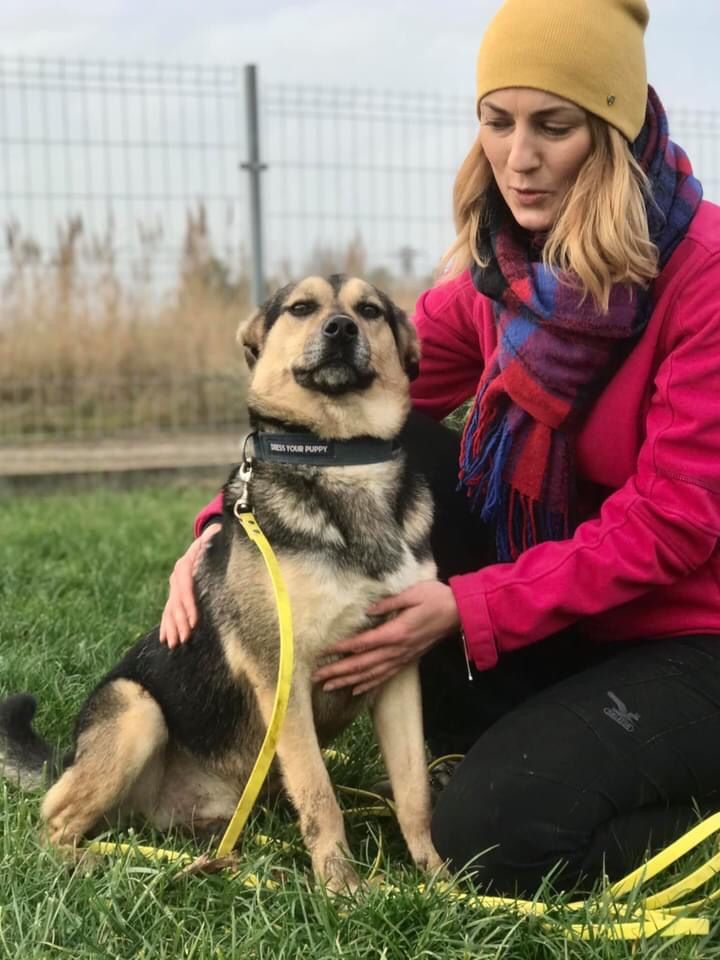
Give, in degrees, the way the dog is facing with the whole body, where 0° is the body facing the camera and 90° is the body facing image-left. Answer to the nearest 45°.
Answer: approximately 315°

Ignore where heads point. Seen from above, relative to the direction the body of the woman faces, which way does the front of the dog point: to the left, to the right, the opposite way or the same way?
to the left

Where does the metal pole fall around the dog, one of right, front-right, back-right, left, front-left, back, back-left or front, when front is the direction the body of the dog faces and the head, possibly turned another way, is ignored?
back-left

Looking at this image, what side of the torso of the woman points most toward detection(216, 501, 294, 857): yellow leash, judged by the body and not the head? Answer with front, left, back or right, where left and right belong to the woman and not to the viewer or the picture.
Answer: front

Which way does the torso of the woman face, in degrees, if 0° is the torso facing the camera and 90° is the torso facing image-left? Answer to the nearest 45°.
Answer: approximately 45°

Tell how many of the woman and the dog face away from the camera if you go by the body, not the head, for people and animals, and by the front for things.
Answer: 0

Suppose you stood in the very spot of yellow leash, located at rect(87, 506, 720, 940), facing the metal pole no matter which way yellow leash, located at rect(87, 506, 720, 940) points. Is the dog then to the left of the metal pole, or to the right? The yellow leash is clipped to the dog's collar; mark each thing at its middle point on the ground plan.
left

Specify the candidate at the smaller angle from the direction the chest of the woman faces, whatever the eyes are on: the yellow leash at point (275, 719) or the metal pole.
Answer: the yellow leash
